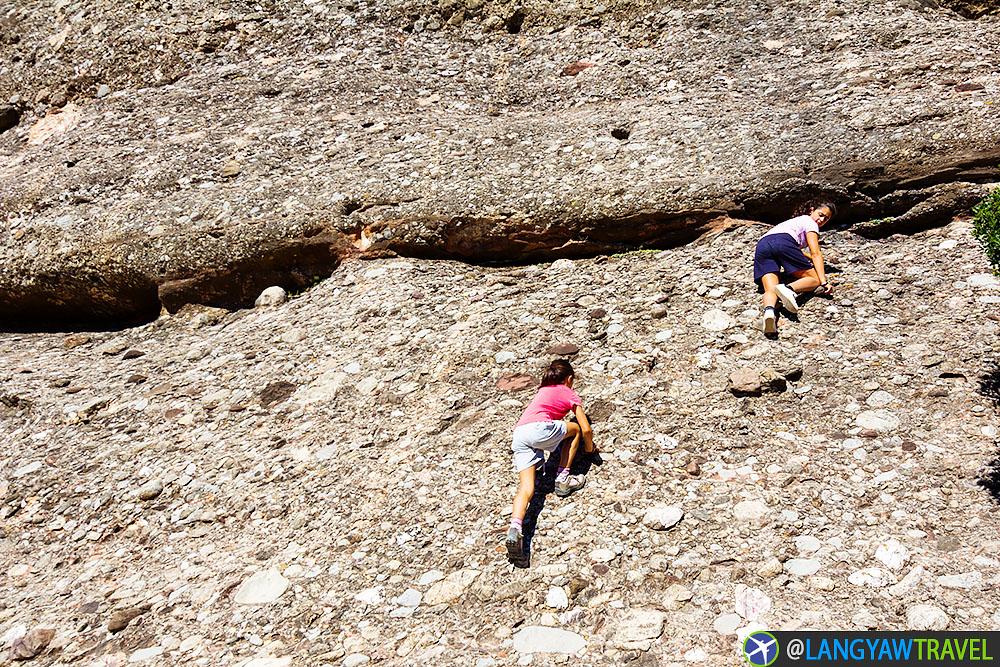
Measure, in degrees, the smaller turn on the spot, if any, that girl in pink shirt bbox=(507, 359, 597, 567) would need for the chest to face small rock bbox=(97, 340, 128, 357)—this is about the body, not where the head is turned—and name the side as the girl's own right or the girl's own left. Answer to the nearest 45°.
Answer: approximately 90° to the girl's own left

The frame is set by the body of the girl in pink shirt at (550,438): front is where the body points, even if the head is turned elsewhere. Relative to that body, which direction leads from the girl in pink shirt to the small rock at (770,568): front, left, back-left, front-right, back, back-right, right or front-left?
right

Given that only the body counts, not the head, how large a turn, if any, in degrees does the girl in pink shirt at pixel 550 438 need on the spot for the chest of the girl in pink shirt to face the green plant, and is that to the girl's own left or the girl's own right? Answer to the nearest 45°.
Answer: approximately 45° to the girl's own right

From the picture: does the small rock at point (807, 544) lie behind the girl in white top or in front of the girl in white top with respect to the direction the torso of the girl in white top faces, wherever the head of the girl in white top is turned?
behind

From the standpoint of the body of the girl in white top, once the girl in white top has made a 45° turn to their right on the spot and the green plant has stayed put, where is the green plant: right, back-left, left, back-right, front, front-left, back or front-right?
front-right

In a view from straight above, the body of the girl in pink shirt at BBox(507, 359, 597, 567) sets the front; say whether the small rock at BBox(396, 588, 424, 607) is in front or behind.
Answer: behind

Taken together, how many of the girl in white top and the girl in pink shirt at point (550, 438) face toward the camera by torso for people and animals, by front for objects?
0

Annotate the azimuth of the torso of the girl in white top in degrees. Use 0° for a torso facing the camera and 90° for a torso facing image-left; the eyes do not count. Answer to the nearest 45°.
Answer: approximately 225°

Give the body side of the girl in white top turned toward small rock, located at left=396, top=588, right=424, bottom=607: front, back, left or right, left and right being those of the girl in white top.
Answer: back

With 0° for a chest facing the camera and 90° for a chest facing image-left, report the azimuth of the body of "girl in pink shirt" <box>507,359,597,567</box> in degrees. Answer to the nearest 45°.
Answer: approximately 225°

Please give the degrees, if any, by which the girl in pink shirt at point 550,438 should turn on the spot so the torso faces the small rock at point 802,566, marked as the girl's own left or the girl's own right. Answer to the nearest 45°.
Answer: approximately 90° to the girl's own right

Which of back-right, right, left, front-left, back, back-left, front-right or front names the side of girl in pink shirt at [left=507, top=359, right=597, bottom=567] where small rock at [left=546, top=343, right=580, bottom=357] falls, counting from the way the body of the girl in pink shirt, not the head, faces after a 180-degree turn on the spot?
back-right
